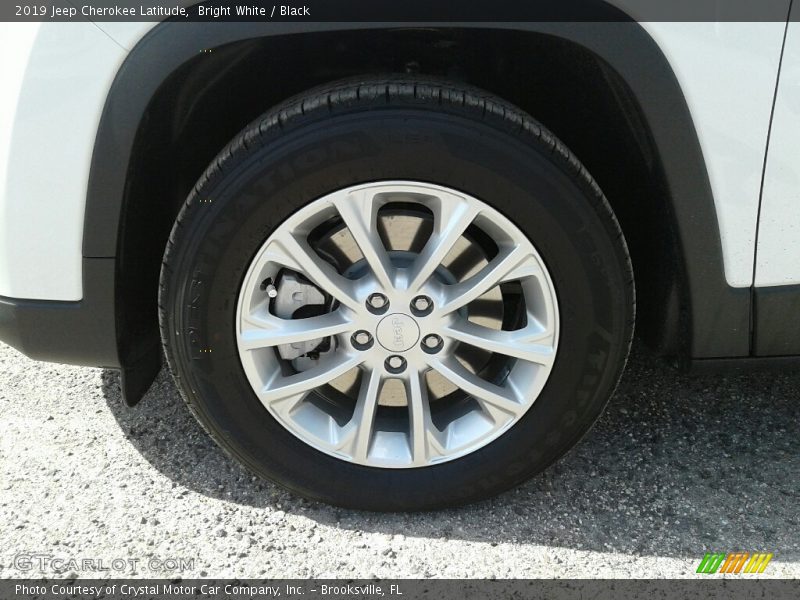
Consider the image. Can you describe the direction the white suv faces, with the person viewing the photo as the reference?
facing to the left of the viewer
